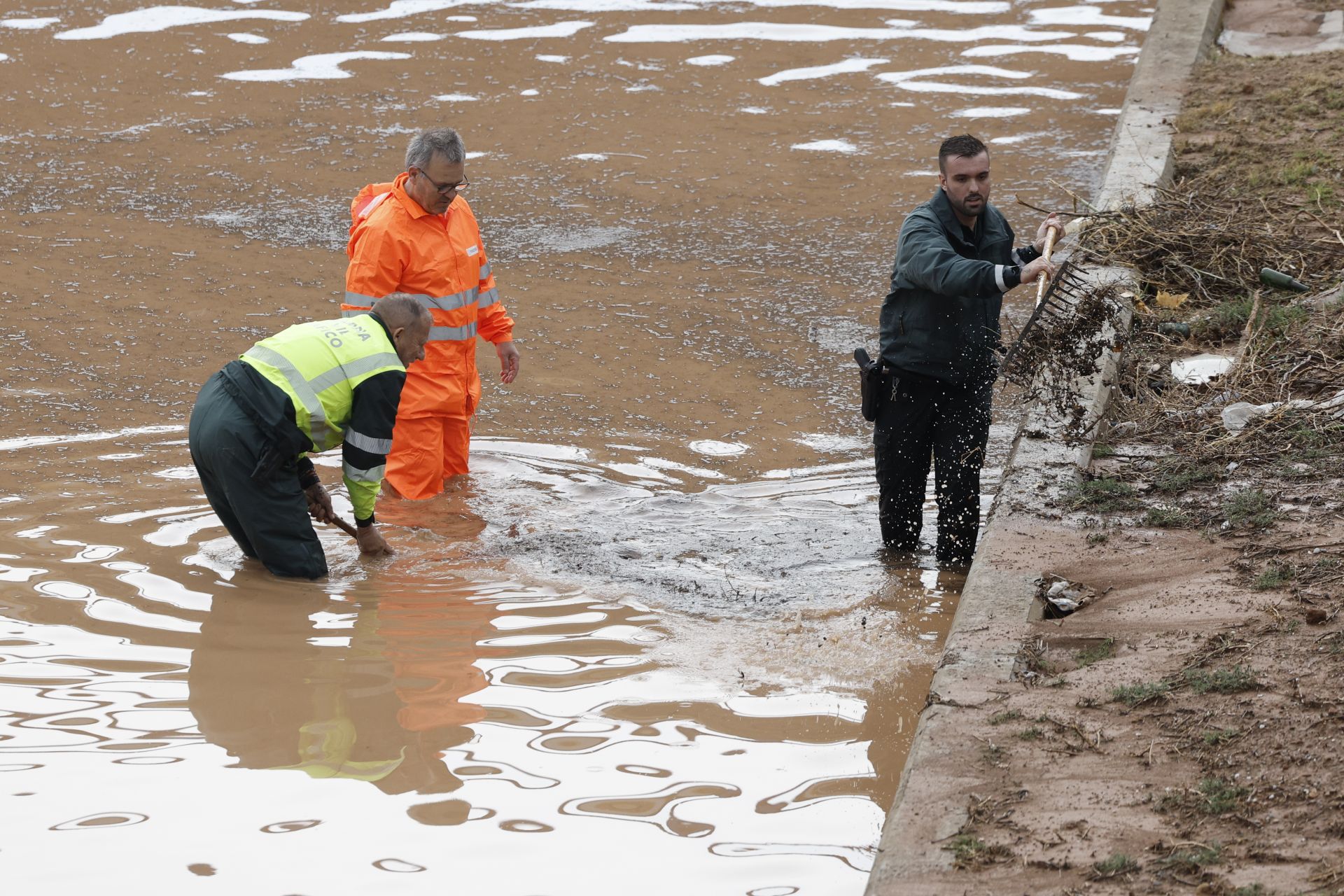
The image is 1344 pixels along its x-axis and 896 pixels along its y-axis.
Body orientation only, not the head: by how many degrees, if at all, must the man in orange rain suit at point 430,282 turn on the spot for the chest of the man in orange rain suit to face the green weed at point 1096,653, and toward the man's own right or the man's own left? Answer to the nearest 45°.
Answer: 0° — they already face it

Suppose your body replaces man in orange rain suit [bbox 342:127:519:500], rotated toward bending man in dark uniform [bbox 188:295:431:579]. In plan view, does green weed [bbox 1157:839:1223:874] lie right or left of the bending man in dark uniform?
left

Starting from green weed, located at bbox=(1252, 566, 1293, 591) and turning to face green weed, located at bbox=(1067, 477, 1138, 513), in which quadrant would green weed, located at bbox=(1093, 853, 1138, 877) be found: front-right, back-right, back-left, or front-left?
back-left

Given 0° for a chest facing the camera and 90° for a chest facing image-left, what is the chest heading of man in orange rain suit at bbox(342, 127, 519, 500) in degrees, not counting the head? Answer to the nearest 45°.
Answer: approximately 315°

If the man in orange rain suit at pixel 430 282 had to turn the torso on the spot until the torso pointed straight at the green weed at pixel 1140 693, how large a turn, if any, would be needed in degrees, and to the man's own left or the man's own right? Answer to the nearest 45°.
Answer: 0° — they already face it
